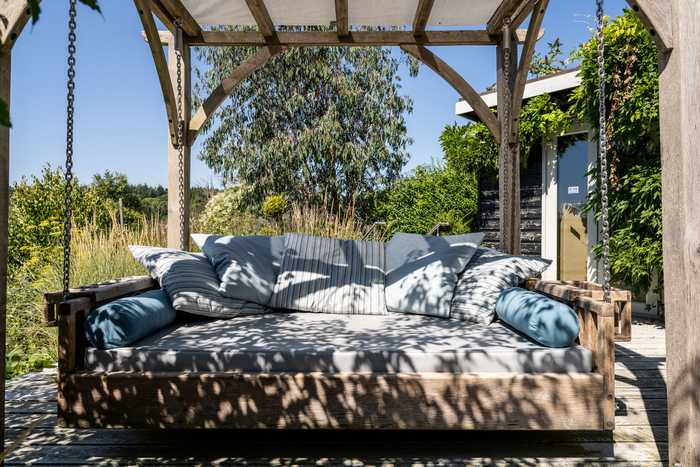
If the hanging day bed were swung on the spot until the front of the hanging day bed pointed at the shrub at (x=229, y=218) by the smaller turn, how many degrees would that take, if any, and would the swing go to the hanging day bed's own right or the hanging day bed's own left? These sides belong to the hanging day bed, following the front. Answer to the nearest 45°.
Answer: approximately 180°

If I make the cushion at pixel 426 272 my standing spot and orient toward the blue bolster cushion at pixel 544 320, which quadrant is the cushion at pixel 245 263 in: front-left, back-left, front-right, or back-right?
back-right

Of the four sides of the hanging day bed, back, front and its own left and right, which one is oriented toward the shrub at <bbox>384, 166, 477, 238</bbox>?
back

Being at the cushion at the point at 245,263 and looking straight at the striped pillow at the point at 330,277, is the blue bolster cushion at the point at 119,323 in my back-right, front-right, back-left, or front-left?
back-right

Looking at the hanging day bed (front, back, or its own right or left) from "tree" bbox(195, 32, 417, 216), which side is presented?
back
